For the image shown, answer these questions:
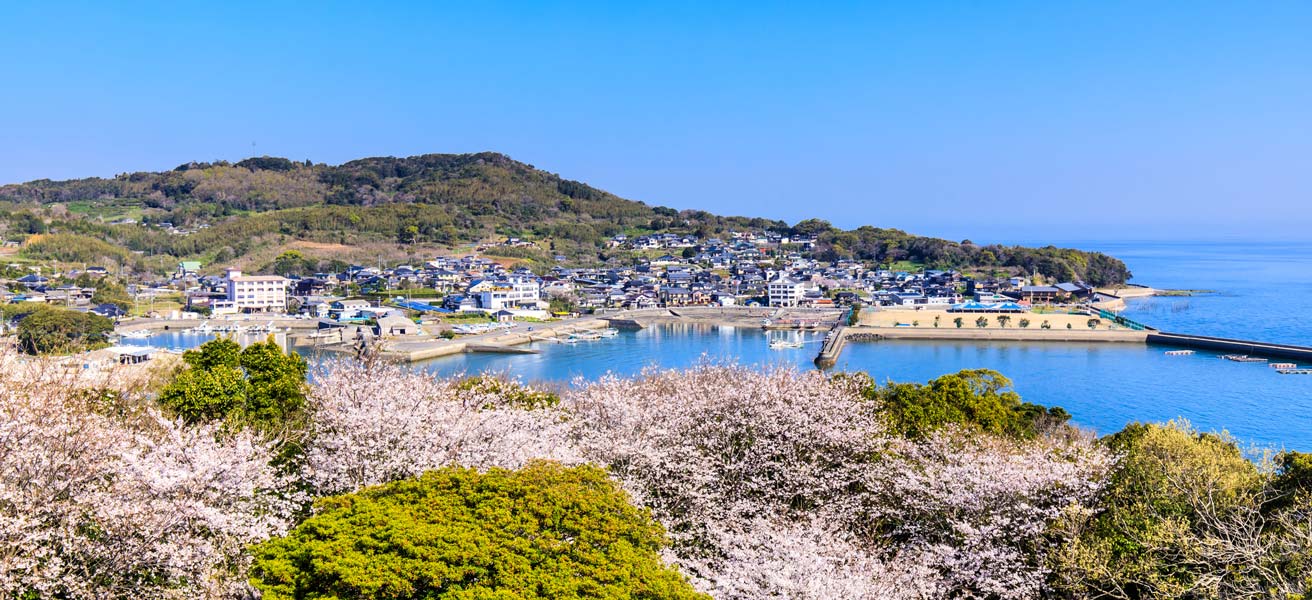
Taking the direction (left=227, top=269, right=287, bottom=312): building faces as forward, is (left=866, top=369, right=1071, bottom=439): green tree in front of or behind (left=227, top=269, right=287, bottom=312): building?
in front

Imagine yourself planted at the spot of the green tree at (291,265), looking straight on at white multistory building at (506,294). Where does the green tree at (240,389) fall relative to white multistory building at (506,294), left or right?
right

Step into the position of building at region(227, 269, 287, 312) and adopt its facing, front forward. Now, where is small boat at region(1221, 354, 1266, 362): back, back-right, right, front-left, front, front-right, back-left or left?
front-left

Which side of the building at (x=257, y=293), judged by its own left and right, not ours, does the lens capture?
front

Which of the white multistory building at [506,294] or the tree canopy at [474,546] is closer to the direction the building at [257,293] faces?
the tree canopy

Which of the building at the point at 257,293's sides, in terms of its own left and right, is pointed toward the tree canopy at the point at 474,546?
front

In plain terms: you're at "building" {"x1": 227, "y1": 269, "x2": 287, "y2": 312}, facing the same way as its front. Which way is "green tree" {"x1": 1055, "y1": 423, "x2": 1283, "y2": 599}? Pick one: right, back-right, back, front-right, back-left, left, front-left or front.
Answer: front

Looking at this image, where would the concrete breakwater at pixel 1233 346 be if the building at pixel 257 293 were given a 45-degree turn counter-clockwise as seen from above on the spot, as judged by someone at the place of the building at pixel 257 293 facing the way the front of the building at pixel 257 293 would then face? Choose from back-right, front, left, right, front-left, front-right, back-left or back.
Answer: front

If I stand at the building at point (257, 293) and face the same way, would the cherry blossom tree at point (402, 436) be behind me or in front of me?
in front

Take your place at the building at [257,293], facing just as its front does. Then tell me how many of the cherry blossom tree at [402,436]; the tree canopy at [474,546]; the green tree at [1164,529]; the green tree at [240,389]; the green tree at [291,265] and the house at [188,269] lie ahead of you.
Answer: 4

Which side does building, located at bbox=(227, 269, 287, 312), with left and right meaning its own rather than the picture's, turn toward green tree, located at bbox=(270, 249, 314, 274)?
back

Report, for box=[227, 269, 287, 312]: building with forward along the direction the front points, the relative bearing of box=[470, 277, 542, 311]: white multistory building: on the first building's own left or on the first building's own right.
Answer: on the first building's own left

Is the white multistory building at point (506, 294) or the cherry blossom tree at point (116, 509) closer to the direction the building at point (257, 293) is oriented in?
the cherry blossom tree

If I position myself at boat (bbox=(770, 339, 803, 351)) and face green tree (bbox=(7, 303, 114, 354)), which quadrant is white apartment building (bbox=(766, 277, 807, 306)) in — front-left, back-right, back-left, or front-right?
back-right

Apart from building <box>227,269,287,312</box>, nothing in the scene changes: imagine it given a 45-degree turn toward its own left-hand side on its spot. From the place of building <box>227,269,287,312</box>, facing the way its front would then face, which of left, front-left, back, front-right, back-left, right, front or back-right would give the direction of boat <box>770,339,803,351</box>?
front

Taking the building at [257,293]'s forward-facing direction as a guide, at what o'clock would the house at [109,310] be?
the house at [109,310] is roughly at 2 o'clock from the building at [257,293].
